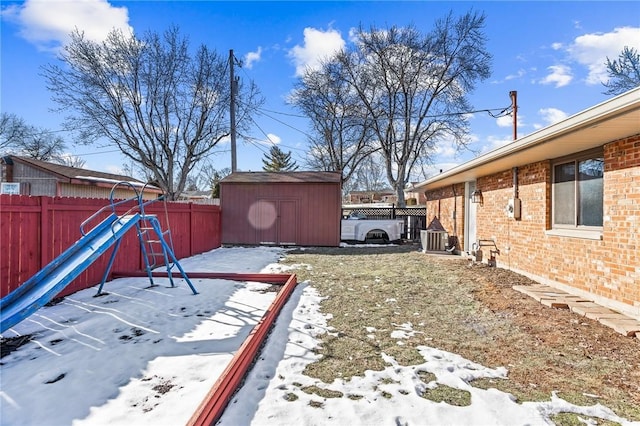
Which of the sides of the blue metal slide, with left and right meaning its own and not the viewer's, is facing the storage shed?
back

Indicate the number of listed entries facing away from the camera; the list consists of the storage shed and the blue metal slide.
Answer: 0

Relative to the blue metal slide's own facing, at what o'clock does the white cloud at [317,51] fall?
The white cloud is roughly at 6 o'clock from the blue metal slide.

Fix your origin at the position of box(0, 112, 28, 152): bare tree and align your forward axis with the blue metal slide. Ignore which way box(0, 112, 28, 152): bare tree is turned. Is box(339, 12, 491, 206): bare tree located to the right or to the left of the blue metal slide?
left

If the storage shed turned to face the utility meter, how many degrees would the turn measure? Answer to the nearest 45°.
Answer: approximately 45° to its left

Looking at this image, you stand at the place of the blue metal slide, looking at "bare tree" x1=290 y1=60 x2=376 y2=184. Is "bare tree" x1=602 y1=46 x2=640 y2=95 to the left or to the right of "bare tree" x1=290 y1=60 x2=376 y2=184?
right

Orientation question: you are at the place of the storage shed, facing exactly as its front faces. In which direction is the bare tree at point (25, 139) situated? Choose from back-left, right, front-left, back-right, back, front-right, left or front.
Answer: back-right

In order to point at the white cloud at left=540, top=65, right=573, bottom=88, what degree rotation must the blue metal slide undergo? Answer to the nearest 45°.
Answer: approximately 135° to its left

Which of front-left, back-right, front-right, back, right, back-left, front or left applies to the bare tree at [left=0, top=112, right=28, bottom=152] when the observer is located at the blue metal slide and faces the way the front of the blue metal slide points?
back-right

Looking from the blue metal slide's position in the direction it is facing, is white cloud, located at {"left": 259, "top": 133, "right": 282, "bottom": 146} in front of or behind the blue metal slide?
behind

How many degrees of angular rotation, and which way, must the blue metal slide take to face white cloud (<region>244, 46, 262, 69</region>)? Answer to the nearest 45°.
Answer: approximately 180°

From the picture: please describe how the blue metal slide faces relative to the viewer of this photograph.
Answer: facing the viewer and to the left of the viewer

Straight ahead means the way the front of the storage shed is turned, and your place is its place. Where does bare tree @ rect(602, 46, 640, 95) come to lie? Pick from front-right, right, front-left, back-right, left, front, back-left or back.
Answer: left

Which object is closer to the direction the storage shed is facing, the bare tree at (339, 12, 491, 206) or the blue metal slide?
the blue metal slide

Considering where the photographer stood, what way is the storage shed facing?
facing the viewer
